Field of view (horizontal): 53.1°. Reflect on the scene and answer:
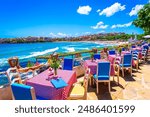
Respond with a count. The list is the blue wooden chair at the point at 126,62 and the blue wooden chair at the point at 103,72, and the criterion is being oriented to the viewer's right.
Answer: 0

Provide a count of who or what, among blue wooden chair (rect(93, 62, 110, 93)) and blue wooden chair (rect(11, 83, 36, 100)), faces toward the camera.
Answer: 0

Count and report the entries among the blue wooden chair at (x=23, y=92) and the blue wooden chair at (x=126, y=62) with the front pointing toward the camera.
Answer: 0

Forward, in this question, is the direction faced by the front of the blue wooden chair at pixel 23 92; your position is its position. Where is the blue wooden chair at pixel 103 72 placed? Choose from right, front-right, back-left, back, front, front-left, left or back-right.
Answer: front

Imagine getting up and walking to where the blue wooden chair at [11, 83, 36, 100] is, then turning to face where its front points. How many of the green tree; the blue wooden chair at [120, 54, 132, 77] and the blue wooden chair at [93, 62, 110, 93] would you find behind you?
0

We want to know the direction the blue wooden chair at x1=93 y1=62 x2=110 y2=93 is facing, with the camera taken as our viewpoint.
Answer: facing away from the viewer and to the left of the viewer

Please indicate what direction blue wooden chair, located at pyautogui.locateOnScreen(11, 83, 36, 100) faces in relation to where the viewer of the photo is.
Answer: facing away from the viewer and to the right of the viewer

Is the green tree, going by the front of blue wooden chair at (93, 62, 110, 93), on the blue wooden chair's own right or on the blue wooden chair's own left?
on the blue wooden chair's own right

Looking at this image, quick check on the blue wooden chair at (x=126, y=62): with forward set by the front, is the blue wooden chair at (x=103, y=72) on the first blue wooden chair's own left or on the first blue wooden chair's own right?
on the first blue wooden chair's own left

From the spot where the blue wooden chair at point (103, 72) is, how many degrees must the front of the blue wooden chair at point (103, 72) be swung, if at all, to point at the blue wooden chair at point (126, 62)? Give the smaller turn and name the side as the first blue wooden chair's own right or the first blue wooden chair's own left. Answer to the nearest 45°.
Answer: approximately 90° to the first blue wooden chair's own right

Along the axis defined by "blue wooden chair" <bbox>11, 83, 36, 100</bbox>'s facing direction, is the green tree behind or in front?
in front

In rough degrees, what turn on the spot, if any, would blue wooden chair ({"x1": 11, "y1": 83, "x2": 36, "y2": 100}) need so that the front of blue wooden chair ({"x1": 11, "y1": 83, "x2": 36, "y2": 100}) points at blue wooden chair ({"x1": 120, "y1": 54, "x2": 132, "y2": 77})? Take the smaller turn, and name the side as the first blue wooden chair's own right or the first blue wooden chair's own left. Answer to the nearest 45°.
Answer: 0° — it already faces it

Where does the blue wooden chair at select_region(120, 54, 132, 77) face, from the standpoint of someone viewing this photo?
facing away from the viewer and to the left of the viewer
